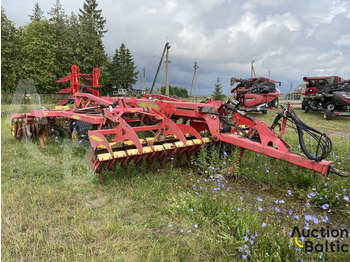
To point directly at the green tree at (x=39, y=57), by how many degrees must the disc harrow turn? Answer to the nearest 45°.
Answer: approximately 180°

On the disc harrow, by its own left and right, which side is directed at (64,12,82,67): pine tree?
back

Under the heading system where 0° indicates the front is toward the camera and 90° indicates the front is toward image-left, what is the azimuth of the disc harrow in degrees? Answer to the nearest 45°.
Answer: approximately 315°

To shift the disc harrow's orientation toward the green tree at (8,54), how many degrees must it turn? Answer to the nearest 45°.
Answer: approximately 180°

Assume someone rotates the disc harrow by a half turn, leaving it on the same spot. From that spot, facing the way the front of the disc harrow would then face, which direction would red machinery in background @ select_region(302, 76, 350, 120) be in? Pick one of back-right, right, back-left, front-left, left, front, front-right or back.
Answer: right

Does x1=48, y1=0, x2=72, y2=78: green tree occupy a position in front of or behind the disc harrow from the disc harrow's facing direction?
behind

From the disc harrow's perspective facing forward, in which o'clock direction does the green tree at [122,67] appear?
The green tree is roughly at 7 o'clock from the disc harrow.

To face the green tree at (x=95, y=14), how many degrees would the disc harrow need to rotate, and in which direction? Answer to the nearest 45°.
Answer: approximately 135° to its left

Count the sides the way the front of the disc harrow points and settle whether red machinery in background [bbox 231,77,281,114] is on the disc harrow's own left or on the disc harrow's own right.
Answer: on the disc harrow's own left
